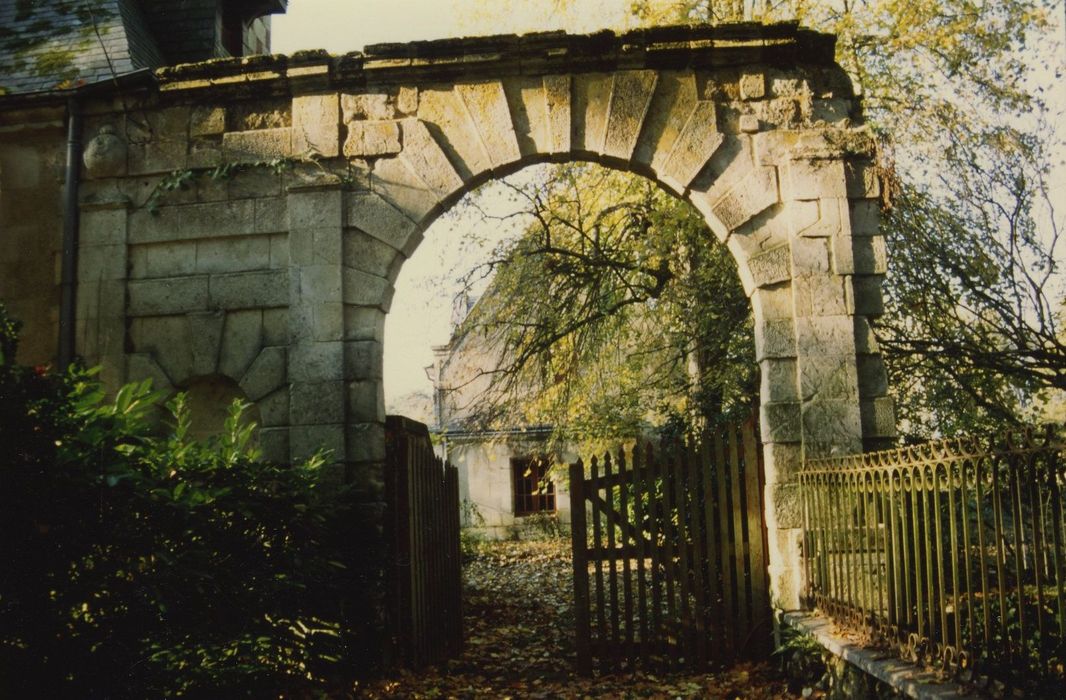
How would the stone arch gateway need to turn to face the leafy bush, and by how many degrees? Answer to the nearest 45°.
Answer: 0° — it already faces it

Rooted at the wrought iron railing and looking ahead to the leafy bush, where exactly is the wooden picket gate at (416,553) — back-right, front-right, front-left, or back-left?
front-right

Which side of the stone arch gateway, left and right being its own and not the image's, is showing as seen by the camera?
front

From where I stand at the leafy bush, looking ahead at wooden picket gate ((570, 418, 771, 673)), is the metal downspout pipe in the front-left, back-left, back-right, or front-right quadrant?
front-left

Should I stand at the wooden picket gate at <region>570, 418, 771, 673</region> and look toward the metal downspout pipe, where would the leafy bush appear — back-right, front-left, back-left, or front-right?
front-left

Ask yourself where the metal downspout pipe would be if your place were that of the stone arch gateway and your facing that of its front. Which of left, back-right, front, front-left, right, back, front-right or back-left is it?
right
